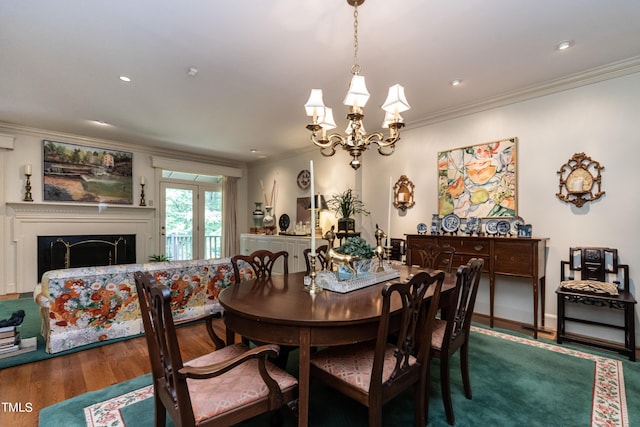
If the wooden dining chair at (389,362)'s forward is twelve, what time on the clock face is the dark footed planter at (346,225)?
The dark footed planter is roughly at 1 o'clock from the wooden dining chair.

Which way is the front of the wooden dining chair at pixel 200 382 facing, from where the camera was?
facing away from the viewer and to the right of the viewer

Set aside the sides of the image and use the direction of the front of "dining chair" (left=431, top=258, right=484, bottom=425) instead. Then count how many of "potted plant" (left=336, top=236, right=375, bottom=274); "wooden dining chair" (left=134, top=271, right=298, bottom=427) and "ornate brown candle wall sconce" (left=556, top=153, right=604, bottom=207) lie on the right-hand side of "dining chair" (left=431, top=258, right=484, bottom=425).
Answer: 1

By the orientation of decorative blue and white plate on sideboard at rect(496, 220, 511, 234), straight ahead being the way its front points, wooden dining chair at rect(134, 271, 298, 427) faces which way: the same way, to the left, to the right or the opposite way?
the opposite way

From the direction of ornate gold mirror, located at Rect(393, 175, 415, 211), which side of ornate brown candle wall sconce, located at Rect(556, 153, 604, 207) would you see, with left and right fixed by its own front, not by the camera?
right

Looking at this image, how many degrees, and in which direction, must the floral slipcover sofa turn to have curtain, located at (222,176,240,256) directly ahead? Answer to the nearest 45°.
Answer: approximately 90° to its right

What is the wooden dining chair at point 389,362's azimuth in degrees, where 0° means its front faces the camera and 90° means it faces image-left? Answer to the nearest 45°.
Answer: approximately 135°

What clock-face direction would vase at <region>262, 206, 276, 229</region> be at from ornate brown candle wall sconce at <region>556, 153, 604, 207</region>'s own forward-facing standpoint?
The vase is roughly at 3 o'clock from the ornate brown candle wall sconce.

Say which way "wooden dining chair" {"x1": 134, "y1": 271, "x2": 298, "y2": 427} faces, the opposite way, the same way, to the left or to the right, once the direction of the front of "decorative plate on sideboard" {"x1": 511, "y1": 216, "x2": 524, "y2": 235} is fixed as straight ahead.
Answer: the opposite way

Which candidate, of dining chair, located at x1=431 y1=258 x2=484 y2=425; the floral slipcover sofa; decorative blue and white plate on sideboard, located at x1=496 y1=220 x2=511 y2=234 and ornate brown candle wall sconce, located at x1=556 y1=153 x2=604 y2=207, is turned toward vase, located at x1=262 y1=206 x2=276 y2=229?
the dining chair

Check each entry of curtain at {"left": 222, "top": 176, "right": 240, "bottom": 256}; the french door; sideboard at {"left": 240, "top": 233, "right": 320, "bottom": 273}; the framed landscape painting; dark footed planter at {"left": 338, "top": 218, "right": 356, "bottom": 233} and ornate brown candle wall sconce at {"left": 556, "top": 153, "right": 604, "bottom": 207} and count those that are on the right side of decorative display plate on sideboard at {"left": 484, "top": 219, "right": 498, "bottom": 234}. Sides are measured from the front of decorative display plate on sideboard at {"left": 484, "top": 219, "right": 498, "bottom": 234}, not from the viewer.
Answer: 5

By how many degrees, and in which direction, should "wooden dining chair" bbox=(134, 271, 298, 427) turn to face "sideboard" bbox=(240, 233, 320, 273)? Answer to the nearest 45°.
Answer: approximately 45° to its left

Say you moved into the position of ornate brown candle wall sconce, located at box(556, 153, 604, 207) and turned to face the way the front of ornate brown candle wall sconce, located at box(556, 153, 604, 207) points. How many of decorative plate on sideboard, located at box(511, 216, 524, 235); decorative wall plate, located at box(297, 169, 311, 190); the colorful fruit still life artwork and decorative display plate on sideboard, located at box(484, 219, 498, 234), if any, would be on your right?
4

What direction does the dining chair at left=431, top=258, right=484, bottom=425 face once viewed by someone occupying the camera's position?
facing away from the viewer and to the left of the viewer

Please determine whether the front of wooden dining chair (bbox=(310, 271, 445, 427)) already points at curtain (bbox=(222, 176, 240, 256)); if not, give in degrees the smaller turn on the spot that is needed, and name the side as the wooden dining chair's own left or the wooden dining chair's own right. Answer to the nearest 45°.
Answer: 0° — it already faces it
